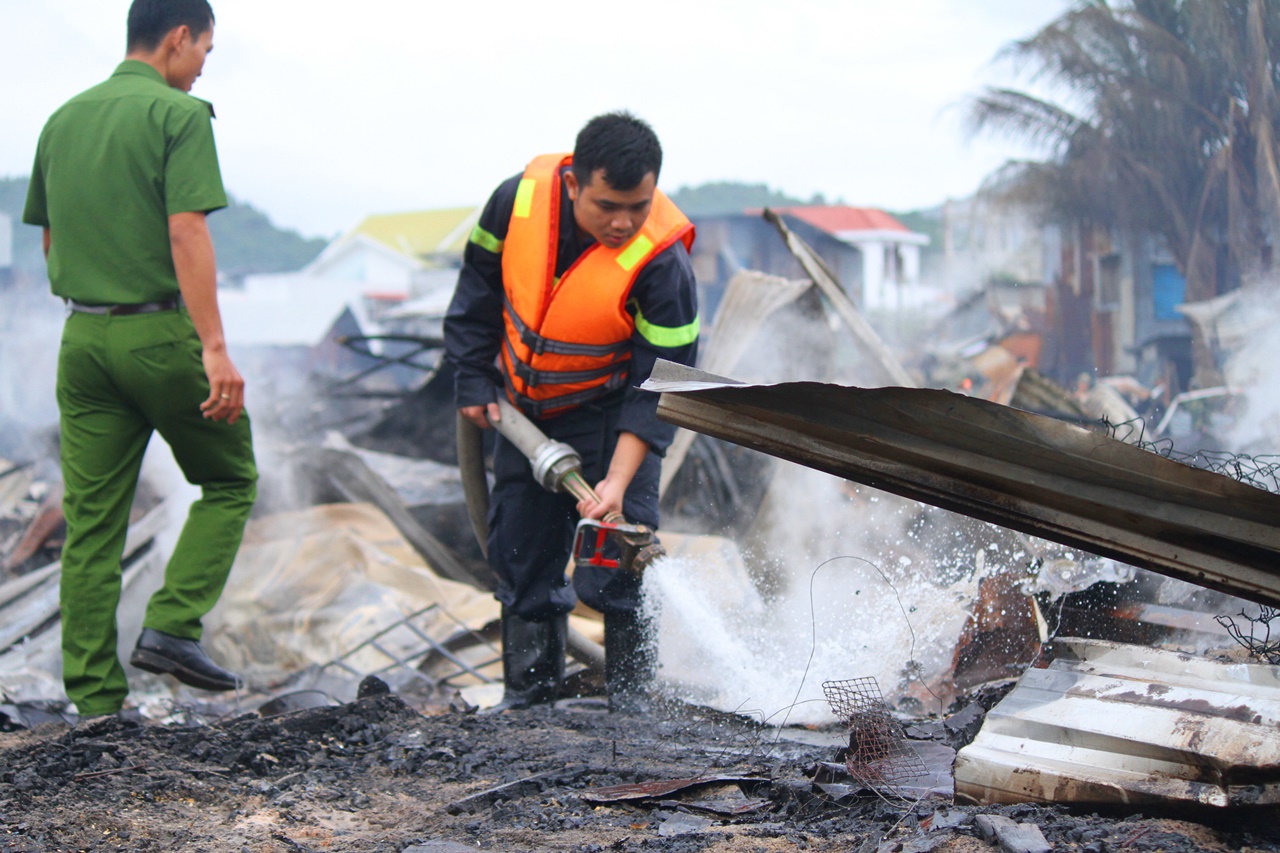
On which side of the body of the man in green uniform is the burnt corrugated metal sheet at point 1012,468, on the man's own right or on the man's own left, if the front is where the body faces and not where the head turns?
on the man's own right

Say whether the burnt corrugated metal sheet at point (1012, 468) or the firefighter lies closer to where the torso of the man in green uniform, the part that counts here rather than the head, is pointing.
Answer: the firefighter

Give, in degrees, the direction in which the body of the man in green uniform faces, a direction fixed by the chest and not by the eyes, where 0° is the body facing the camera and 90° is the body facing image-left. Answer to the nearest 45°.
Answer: approximately 225°

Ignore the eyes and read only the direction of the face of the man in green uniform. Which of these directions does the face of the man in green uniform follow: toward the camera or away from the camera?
away from the camera

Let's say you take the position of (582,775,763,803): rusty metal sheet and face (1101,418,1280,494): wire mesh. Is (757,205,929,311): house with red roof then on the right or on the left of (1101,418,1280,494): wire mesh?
left

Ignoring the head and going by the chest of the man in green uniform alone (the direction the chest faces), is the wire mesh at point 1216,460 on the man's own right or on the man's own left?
on the man's own right

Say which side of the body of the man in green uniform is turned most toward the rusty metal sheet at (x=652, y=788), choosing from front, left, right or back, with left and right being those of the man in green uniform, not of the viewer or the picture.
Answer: right

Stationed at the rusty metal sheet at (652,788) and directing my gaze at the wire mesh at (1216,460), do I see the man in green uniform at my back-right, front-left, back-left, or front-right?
back-left

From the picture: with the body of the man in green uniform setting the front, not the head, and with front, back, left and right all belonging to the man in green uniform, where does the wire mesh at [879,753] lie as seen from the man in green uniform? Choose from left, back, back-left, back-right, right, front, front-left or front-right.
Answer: right

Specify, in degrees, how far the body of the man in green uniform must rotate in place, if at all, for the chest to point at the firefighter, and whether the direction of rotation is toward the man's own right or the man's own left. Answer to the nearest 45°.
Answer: approximately 45° to the man's own right

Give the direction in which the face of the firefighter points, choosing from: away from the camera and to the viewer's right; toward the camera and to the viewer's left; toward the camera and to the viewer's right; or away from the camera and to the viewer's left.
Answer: toward the camera and to the viewer's right

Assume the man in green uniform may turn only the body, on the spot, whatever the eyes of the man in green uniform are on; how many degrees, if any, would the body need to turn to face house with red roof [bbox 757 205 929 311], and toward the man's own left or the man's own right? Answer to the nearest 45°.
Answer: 0° — they already face it
